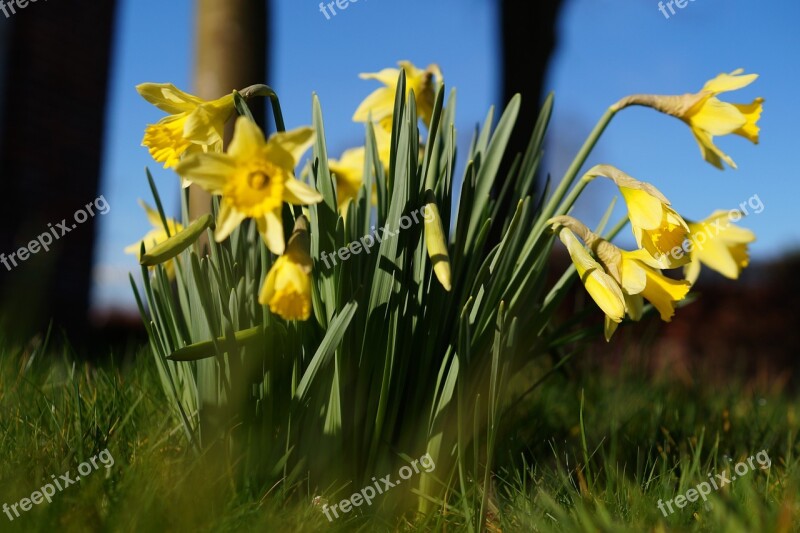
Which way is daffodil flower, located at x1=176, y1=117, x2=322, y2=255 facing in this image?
toward the camera

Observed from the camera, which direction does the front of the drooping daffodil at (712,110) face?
facing to the right of the viewer

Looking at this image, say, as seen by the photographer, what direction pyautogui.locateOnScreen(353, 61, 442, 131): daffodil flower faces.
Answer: facing to the left of the viewer

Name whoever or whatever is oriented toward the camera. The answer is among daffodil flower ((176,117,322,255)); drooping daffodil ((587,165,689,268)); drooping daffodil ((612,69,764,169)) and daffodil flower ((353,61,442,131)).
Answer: daffodil flower ((176,117,322,255))

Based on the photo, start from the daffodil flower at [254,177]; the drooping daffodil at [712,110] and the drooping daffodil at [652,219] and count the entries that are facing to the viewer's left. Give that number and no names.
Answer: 0

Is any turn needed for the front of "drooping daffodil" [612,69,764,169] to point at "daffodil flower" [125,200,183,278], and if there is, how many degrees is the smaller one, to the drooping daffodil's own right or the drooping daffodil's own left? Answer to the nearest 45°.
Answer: approximately 180°

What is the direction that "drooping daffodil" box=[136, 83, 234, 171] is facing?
to the viewer's left

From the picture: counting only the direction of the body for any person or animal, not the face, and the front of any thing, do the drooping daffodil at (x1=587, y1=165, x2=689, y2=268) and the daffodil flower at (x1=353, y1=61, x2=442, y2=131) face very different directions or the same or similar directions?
very different directions

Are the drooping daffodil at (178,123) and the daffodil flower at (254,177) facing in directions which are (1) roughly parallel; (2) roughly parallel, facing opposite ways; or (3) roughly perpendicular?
roughly perpendicular

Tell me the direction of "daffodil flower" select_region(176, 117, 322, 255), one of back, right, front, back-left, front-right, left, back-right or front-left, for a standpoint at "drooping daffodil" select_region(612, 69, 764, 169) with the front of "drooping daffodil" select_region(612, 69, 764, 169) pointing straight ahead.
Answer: back-right
